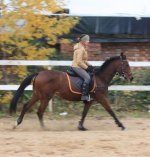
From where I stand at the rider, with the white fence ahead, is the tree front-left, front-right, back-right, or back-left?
front-left

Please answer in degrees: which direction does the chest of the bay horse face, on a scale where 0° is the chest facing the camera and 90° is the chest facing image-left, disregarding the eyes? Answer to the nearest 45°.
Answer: approximately 270°

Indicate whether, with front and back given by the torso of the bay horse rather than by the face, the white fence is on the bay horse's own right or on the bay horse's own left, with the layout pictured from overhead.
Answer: on the bay horse's own left

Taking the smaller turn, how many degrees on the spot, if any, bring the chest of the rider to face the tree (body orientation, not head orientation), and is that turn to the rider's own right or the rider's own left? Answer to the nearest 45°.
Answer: approximately 135° to the rider's own left

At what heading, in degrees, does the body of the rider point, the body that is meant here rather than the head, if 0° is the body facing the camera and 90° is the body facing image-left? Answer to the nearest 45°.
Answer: approximately 270°

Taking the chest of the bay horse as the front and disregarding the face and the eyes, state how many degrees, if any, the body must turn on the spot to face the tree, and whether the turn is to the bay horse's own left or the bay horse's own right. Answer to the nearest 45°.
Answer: approximately 135° to the bay horse's own left
